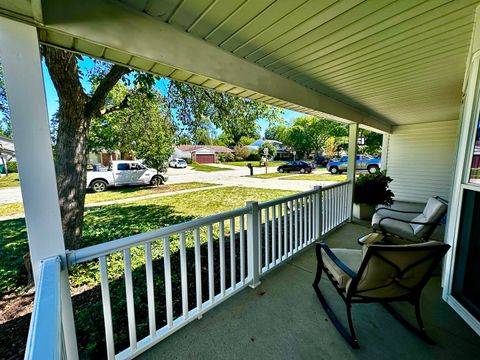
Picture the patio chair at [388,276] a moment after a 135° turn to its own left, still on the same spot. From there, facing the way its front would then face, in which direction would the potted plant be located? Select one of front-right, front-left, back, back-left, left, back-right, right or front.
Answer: back

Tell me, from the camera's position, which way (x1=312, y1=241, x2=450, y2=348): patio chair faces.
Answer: facing away from the viewer and to the left of the viewer

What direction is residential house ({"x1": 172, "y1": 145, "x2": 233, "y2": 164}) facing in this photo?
toward the camera

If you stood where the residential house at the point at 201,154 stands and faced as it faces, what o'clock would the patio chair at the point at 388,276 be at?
The patio chair is roughly at 12 o'clock from the residential house.

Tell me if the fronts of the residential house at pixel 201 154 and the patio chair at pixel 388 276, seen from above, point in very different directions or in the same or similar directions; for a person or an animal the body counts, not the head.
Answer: very different directions

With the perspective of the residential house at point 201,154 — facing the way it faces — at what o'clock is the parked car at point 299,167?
The parked car is roughly at 11 o'clock from the residential house.

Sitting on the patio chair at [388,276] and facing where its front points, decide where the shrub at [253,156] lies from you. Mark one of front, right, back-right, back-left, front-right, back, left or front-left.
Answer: front

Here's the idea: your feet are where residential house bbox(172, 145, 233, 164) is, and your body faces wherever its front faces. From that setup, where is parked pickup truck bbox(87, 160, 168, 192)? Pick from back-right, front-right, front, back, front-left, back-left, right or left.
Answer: front

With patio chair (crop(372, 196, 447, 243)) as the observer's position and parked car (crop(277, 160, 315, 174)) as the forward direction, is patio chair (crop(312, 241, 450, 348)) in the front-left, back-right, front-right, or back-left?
back-left

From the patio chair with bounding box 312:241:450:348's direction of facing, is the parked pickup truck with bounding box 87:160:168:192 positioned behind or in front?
in front

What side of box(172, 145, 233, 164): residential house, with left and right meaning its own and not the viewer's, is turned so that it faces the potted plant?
front

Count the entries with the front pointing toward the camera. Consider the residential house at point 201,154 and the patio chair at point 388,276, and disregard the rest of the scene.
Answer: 1

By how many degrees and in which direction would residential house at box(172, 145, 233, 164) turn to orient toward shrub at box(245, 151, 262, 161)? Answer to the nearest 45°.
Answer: approximately 90° to its left

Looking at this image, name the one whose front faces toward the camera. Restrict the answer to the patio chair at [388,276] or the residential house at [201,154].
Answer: the residential house
